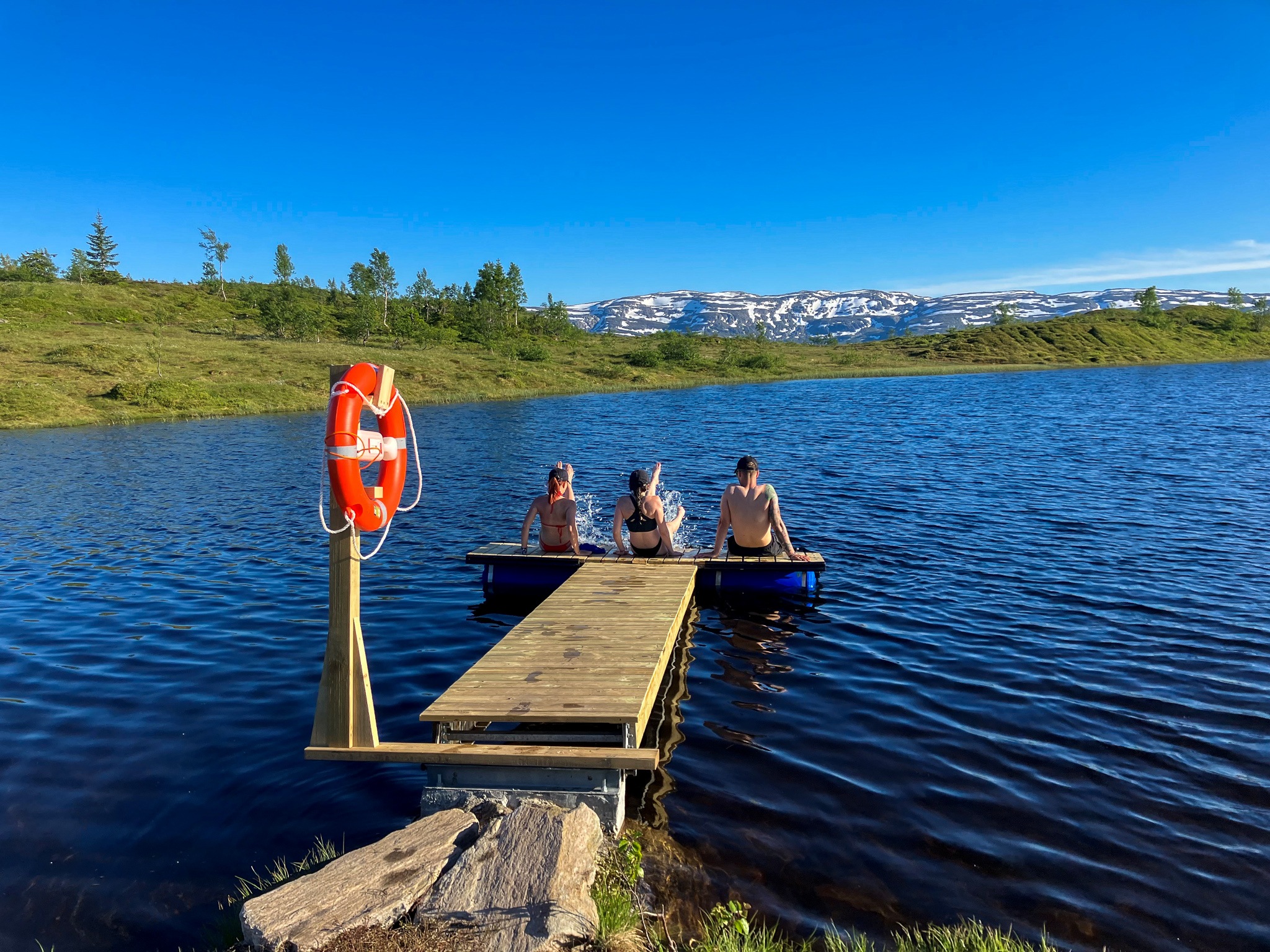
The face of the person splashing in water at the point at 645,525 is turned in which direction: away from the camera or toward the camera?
away from the camera

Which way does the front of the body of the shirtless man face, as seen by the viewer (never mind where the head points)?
away from the camera

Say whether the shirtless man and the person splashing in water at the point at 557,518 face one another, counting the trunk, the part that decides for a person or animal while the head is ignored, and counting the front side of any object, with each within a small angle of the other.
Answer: no

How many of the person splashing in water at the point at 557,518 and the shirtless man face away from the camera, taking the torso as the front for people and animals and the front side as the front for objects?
2

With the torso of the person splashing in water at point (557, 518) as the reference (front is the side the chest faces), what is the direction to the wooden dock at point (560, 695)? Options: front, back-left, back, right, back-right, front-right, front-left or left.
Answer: back

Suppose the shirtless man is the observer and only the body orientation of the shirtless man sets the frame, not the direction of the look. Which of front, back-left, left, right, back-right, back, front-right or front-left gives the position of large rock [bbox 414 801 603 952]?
back

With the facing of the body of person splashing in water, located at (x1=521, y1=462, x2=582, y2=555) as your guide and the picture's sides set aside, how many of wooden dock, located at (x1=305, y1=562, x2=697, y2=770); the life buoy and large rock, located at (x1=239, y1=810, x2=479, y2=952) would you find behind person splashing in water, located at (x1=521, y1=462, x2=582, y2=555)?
3

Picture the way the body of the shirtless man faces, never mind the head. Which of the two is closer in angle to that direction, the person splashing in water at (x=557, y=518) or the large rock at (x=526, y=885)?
the person splashing in water

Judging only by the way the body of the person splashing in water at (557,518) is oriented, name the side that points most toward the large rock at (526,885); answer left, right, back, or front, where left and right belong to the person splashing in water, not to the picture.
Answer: back

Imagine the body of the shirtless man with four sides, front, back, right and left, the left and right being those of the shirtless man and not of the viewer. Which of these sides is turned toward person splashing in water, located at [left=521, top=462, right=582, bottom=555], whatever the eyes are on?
left

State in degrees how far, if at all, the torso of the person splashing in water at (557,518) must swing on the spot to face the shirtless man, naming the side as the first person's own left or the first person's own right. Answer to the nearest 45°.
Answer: approximately 90° to the first person's own right

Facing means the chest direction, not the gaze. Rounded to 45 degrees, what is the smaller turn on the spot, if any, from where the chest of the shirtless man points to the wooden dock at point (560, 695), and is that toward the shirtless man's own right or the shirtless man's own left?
approximately 180°

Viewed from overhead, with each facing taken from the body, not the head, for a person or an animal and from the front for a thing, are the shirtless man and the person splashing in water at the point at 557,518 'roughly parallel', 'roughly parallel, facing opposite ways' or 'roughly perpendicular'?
roughly parallel

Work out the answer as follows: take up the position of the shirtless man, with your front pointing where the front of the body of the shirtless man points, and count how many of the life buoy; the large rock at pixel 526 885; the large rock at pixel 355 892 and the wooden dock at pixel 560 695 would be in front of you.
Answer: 0

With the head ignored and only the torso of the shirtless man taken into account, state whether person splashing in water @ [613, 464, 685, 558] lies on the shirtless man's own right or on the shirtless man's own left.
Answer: on the shirtless man's own left

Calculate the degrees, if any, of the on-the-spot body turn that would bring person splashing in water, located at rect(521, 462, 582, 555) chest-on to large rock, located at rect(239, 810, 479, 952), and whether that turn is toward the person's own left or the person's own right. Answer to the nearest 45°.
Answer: approximately 180°

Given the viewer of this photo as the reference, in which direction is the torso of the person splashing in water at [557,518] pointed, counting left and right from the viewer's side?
facing away from the viewer

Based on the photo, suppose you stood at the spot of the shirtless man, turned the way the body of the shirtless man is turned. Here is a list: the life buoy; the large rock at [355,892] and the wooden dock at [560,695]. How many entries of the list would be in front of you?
0
